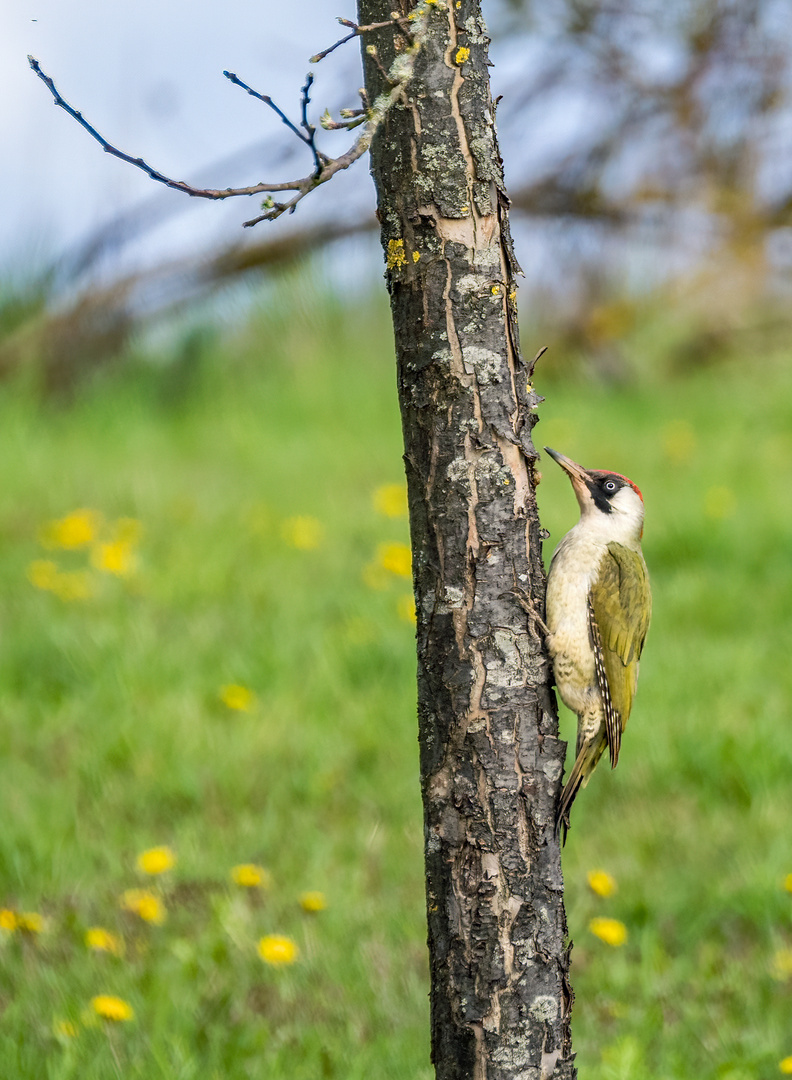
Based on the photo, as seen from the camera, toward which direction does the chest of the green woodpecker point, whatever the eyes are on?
to the viewer's left

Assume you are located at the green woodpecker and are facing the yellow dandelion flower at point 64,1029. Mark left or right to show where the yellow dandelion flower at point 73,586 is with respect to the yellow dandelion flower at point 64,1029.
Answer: right

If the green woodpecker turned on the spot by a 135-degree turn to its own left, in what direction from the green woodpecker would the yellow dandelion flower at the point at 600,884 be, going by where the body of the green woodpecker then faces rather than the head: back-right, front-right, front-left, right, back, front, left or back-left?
back-left

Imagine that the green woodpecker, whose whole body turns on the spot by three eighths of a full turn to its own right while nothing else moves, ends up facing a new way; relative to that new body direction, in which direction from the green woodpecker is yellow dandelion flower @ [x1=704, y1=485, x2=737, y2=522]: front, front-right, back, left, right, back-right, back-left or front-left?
front-left
